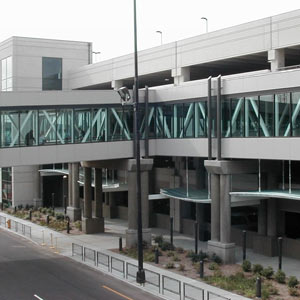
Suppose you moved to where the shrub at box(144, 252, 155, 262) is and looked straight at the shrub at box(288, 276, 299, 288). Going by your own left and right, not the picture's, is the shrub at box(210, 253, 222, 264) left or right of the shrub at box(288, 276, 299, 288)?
left

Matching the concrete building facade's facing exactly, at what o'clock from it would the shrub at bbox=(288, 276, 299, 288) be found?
The shrub is roughly at 10 o'clock from the concrete building facade.

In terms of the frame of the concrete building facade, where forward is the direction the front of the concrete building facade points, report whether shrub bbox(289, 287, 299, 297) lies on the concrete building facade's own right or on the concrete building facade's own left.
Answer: on the concrete building facade's own left

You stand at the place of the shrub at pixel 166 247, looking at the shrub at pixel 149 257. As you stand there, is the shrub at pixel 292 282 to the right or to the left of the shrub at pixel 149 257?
left

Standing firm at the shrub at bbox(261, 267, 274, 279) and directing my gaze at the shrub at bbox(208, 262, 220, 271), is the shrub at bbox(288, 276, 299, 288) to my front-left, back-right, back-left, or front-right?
back-left

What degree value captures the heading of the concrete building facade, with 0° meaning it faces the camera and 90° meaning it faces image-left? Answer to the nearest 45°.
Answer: approximately 45°

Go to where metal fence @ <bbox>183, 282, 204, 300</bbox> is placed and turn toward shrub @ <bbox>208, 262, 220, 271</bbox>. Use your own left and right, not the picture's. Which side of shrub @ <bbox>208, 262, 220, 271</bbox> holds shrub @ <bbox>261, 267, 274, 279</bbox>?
right

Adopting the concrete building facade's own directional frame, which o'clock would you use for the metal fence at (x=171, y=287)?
The metal fence is roughly at 11 o'clock from the concrete building facade.

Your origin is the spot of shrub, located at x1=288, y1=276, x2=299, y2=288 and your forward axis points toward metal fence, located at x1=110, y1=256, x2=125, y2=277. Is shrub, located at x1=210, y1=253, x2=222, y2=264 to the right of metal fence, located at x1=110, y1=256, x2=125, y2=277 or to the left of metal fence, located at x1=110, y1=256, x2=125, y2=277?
right
